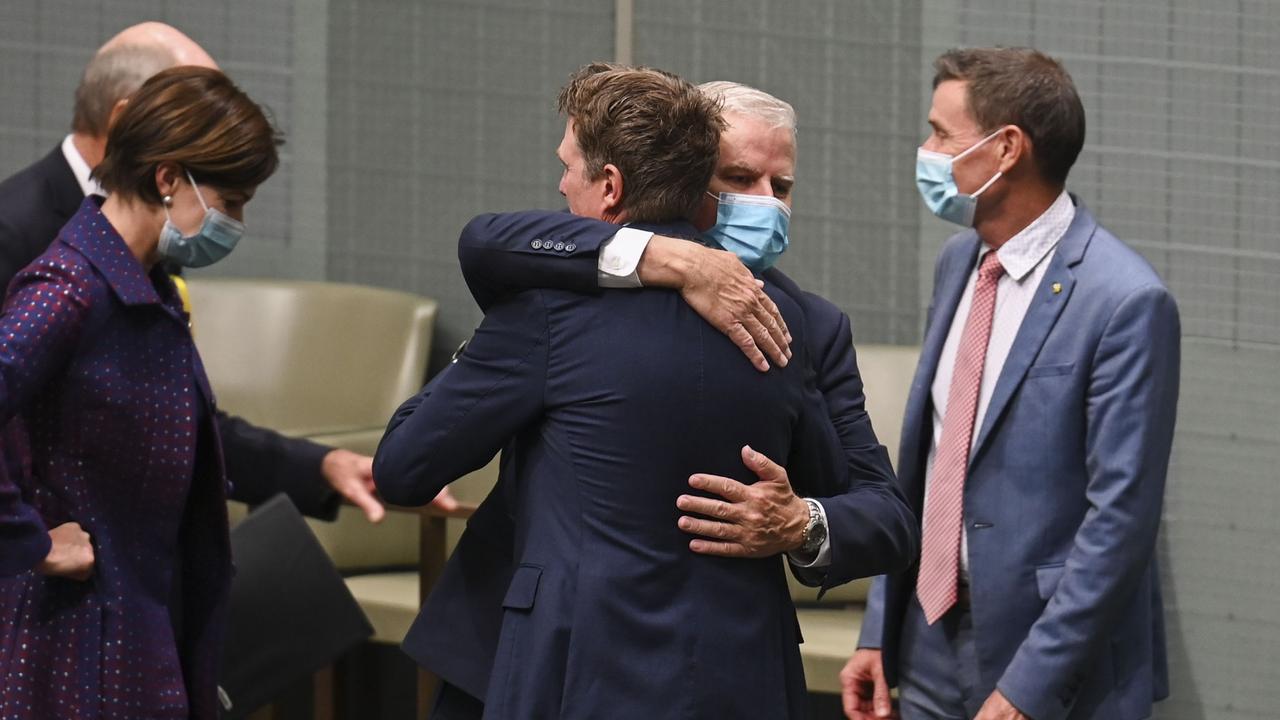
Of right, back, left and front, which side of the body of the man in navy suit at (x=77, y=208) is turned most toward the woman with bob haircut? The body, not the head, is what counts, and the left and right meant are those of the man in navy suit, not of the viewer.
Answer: right

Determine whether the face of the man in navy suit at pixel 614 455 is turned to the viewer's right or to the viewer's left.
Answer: to the viewer's left

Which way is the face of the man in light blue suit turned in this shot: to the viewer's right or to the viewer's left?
to the viewer's left

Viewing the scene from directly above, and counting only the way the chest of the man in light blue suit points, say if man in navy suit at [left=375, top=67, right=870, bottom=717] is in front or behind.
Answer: in front

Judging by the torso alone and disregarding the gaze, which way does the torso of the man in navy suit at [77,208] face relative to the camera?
to the viewer's right

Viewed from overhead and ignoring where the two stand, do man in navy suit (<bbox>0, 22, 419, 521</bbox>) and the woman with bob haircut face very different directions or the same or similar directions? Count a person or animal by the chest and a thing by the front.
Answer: same or similar directions

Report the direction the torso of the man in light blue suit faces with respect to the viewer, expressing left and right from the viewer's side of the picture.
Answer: facing the viewer and to the left of the viewer

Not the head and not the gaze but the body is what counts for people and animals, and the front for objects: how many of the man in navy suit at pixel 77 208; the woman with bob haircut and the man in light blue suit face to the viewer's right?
2

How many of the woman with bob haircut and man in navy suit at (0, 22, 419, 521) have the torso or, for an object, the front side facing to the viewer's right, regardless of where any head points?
2

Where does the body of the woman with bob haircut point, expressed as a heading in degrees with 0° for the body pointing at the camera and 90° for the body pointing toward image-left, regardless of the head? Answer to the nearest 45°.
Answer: approximately 270°

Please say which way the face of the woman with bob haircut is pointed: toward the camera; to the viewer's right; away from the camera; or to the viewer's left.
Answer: to the viewer's right
